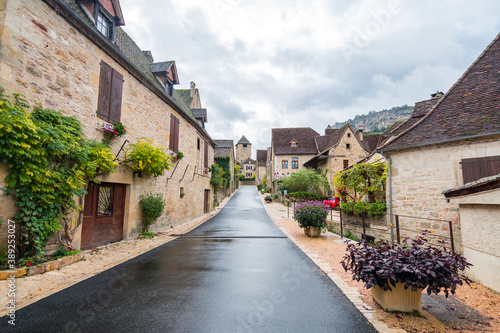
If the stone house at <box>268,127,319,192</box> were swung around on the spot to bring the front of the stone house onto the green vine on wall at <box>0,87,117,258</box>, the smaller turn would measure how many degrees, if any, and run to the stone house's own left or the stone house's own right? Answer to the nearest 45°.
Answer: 0° — it already faces it

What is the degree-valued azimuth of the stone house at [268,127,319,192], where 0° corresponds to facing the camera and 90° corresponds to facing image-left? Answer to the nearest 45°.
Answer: approximately 0°

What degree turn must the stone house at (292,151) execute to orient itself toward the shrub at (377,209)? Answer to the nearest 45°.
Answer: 0° — it already faces it

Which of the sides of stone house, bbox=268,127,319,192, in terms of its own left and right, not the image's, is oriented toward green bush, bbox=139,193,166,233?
front

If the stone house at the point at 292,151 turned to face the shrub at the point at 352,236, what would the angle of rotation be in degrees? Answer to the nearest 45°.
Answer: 0° — it already faces it

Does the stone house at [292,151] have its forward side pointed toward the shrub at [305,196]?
yes

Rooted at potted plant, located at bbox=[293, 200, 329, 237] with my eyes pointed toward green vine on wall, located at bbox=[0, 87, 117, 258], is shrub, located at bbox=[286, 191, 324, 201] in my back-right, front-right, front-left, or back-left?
back-right

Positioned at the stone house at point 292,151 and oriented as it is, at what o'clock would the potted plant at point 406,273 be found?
The potted plant is roughly at 12 o'clock from the stone house.

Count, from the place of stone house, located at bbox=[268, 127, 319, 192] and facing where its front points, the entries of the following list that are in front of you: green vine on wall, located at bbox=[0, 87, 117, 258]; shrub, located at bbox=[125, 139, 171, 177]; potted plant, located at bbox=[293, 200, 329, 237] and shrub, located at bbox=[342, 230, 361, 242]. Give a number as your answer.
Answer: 4

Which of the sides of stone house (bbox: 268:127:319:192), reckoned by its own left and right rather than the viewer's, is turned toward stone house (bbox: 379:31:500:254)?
front

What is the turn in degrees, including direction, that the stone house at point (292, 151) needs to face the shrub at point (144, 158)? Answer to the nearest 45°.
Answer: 0° — it already faces it

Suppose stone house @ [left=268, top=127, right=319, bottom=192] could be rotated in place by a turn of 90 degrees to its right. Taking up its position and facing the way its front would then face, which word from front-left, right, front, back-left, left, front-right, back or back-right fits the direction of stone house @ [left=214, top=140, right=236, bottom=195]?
front
